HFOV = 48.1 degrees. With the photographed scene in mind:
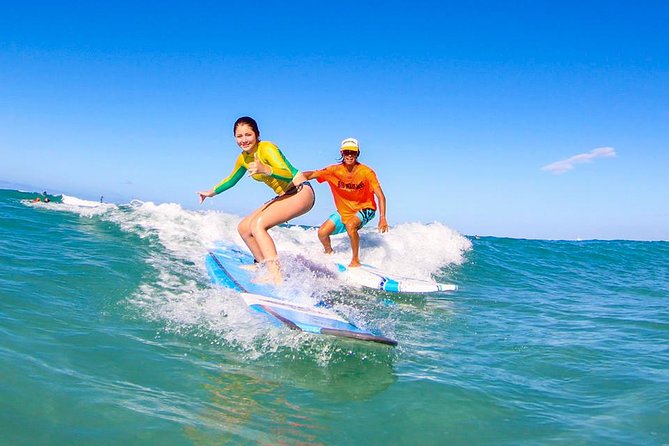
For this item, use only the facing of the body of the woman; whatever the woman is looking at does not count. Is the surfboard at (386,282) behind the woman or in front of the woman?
behind

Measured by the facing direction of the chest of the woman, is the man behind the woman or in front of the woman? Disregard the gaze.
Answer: behind

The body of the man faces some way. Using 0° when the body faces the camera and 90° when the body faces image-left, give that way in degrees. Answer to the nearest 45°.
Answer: approximately 0°

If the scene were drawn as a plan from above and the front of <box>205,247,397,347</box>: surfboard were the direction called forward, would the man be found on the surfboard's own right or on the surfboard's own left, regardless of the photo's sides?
on the surfboard's own left

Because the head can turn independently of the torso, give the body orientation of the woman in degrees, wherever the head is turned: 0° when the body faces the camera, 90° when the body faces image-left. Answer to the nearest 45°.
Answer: approximately 45°

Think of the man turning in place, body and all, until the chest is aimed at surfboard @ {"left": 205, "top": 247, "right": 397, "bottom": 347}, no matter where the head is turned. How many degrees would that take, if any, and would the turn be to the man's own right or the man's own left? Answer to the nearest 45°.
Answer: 0° — they already face it
